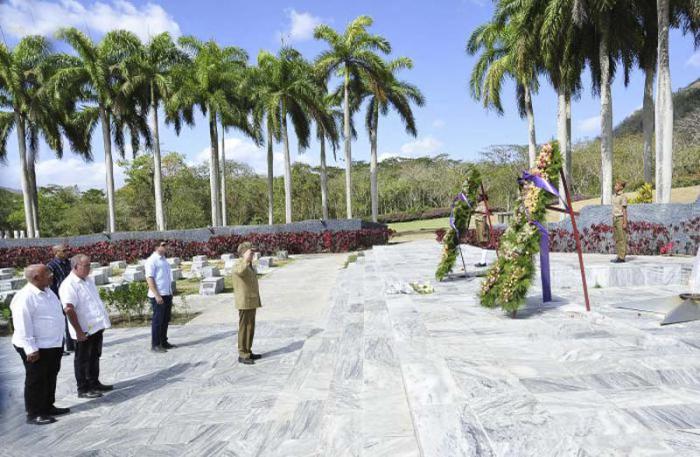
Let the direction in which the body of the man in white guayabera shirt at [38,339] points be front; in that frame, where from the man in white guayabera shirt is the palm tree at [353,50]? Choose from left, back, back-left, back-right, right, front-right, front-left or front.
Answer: front-left

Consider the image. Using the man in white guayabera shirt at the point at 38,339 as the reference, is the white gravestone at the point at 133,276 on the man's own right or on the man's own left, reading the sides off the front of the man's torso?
on the man's own left

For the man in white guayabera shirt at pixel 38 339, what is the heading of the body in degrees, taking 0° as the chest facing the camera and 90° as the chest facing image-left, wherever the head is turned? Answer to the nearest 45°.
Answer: approximately 270°

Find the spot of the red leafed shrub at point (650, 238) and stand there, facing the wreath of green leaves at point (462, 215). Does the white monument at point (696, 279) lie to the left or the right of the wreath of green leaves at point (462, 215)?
left

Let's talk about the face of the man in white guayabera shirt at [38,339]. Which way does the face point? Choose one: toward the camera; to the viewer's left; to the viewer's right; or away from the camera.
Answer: to the viewer's right

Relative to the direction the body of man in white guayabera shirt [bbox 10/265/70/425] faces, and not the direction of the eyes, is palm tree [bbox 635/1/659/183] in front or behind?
in front

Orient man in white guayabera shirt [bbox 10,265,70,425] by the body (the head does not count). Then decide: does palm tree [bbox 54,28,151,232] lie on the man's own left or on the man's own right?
on the man's own left

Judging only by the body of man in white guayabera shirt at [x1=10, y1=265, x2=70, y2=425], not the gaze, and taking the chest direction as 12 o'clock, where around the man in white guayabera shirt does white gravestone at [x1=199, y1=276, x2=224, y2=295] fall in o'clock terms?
The white gravestone is roughly at 10 o'clock from the man in white guayabera shirt.

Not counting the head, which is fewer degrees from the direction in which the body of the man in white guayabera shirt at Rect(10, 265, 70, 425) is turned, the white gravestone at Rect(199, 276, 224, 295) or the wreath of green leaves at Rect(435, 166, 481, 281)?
the wreath of green leaves

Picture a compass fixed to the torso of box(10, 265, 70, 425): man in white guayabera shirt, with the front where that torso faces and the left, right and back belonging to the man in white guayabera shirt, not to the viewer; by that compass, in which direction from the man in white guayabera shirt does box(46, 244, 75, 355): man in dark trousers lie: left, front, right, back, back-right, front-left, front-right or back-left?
left

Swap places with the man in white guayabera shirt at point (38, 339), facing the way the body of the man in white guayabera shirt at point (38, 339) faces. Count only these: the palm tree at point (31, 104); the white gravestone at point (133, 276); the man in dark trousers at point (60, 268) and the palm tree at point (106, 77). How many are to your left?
4

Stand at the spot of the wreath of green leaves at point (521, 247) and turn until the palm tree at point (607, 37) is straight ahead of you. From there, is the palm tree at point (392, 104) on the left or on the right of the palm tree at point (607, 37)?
left

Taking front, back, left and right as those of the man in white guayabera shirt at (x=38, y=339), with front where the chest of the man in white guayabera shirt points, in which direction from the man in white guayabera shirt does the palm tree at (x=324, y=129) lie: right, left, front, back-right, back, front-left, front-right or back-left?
front-left
